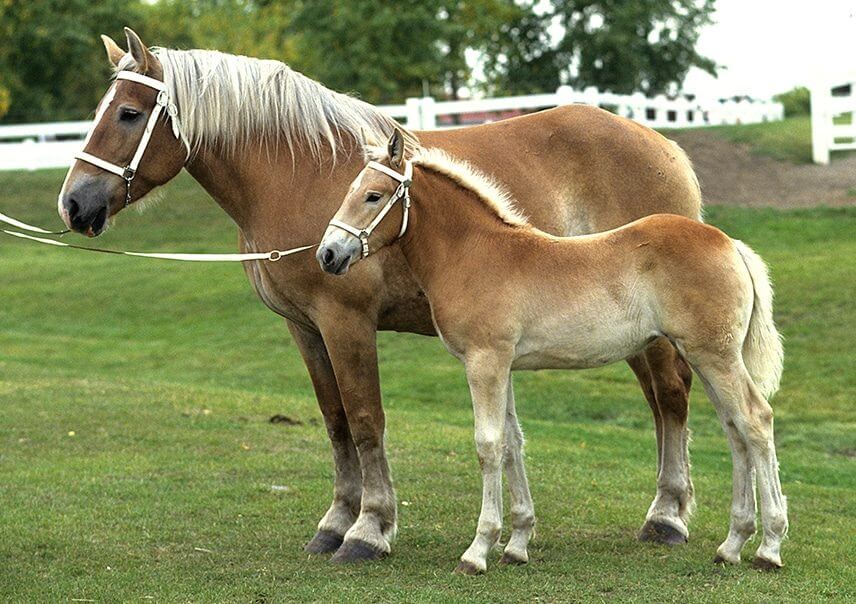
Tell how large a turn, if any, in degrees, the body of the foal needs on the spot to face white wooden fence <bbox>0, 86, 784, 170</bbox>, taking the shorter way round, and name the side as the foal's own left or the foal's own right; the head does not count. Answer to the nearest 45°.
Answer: approximately 90° to the foal's own right

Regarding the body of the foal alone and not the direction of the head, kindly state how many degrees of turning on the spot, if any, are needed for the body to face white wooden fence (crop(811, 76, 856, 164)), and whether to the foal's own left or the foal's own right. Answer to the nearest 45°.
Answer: approximately 90° to the foal's own right

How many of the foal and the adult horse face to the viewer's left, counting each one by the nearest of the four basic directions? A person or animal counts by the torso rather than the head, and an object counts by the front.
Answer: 2

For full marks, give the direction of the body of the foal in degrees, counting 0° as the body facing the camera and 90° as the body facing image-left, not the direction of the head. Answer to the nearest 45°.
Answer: approximately 90°

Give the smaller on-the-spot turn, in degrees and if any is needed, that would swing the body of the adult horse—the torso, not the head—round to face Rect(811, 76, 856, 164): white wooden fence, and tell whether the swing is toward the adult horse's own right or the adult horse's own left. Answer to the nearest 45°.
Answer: approximately 135° to the adult horse's own right

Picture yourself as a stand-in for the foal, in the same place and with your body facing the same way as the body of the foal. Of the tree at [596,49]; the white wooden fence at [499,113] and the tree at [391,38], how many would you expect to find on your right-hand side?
3

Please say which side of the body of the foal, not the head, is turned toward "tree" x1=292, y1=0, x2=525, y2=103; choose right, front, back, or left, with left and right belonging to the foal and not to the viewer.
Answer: right

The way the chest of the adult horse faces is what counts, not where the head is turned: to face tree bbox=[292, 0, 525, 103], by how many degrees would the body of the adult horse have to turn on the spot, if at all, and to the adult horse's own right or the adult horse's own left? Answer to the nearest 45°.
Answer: approximately 90° to the adult horse's own right

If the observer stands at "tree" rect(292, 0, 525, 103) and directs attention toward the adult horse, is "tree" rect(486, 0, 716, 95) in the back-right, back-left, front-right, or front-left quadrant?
back-left

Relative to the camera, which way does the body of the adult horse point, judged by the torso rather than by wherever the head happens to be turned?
to the viewer's left

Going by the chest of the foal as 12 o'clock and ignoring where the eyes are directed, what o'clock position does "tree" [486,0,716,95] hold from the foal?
The tree is roughly at 3 o'clock from the foal.
